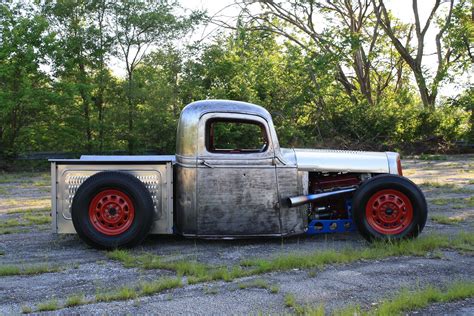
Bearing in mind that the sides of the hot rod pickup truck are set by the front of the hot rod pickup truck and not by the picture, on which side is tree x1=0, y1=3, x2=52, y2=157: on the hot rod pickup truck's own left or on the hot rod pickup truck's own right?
on the hot rod pickup truck's own left

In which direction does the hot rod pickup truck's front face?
to the viewer's right

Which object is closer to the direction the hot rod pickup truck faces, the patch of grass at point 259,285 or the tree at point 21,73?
the patch of grass

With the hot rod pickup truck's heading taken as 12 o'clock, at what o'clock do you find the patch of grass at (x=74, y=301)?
The patch of grass is roughly at 4 o'clock from the hot rod pickup truck.

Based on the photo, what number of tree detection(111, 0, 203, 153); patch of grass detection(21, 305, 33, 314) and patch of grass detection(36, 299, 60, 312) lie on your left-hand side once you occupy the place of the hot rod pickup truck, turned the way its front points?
1

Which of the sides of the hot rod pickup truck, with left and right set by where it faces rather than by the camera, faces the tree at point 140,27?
left

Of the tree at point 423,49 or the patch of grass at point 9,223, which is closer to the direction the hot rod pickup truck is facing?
the tree

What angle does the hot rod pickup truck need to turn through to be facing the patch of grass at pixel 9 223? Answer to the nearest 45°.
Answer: approximately 135° to its left

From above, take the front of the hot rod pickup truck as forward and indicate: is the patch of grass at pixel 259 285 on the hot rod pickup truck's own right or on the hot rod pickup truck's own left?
on the hot rod pickup truck's own right

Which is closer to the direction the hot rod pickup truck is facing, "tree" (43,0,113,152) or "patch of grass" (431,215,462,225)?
the patch of grass

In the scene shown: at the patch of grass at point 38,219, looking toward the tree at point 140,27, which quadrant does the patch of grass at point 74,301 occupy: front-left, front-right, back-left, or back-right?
back-right

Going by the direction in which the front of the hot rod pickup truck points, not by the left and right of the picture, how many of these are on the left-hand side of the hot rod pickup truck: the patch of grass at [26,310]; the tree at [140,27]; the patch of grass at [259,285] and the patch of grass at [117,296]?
1

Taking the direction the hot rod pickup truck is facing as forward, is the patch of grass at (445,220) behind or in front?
in front

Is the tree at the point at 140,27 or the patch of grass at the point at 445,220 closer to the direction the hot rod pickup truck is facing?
the patch of grass

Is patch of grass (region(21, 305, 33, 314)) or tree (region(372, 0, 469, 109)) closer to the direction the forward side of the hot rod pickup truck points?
the tree

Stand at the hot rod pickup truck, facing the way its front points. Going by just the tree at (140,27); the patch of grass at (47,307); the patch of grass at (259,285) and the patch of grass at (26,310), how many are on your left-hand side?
1

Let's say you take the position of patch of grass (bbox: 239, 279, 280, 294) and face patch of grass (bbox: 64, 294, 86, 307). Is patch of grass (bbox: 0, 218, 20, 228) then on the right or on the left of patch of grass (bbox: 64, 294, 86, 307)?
right

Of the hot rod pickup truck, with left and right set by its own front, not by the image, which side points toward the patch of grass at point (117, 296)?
right

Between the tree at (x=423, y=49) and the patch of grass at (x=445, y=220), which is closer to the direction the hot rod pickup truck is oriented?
the patch of grass

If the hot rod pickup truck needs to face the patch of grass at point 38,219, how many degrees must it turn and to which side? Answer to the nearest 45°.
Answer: approximately 135° to its left

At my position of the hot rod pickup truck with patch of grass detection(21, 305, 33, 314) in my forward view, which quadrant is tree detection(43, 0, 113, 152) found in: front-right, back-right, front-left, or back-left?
back-right
